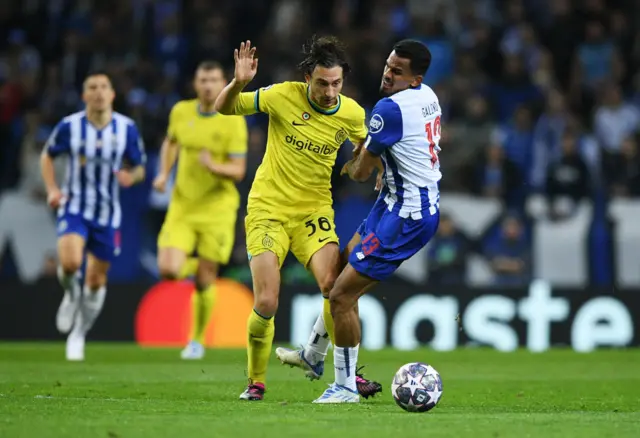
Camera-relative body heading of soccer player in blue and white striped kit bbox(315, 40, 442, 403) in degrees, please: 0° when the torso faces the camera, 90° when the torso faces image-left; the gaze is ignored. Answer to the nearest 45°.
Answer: approximately 90°

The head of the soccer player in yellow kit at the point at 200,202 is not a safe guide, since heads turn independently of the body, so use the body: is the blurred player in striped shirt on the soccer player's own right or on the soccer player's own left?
on the soccer player's own right

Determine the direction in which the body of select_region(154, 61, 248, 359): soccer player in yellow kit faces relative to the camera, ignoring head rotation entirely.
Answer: toward the camera

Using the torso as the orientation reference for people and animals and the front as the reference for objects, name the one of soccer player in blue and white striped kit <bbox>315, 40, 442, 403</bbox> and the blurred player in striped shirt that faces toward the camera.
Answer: the blurred player in striped shirt

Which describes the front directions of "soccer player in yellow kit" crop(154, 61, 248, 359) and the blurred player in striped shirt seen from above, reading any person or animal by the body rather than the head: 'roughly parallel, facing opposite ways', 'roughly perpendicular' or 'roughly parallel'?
roughly parallel

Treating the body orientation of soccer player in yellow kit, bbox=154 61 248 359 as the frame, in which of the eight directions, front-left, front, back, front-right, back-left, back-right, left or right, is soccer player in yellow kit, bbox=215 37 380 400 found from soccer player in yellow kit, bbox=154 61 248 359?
front

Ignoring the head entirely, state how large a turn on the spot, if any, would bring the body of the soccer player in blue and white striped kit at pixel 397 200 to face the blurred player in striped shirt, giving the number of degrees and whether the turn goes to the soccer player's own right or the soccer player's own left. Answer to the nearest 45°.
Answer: approximately 45° to the soccer player's own right

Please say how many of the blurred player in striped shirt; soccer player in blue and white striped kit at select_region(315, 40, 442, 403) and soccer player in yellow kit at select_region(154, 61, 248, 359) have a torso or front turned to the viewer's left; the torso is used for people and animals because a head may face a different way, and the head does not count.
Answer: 1

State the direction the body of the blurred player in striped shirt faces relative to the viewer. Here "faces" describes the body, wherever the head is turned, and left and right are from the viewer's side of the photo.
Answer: facing the viewer

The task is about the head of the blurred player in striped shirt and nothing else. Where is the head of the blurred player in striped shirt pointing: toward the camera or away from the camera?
toward the camera

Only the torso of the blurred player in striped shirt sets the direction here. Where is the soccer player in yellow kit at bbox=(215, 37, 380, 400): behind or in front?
in front

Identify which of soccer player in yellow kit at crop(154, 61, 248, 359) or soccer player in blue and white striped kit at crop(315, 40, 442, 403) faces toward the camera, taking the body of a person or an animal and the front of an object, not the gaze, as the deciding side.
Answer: the soccer player in yellow kit
